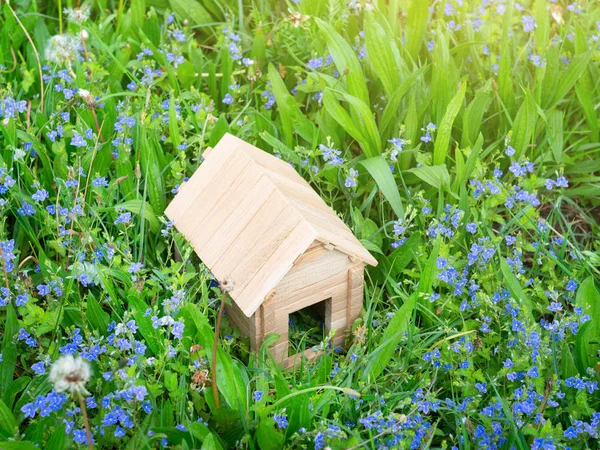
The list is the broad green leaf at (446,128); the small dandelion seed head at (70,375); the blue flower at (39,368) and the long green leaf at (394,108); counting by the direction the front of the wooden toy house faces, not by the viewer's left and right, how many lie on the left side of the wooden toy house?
2

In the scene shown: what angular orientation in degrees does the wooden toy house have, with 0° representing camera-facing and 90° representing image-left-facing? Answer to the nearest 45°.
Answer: approximately 315°

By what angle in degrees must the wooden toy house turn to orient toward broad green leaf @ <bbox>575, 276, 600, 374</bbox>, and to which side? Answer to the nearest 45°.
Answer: approximately 45° to its left

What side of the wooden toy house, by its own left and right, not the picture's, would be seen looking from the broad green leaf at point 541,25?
left

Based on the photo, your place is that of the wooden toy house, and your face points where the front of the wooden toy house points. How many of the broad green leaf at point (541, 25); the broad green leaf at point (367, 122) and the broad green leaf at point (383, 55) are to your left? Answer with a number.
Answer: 3

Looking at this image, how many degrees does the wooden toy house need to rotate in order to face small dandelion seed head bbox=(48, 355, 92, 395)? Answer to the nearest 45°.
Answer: approximately 90° to its right

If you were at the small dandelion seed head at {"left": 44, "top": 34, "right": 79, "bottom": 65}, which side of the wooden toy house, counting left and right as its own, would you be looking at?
back

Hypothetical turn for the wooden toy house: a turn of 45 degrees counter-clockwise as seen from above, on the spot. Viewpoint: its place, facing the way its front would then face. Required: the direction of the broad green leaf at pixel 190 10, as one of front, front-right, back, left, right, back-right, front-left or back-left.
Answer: left

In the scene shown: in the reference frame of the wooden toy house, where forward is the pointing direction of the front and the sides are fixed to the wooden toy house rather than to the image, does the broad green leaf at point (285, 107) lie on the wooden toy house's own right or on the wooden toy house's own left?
on the wooden toy house's own left

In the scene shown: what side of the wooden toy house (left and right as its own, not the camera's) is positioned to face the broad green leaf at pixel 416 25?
left

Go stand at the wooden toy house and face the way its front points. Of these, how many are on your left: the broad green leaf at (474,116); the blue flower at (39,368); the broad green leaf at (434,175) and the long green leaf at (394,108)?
3
